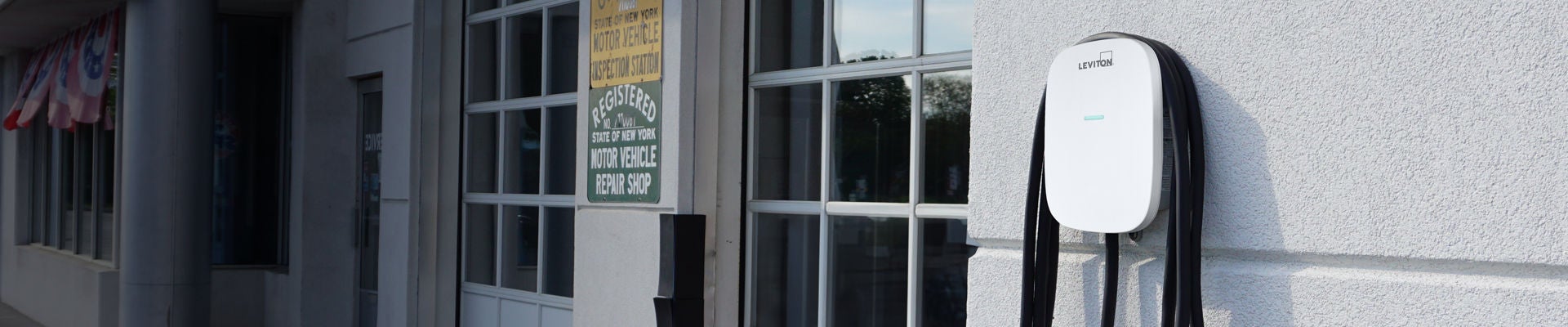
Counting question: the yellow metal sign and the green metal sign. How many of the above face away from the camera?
0

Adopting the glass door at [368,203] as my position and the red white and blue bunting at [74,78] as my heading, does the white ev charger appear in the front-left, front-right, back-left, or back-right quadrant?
back-left

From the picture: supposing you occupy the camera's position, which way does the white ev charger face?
facing the viewer and to the left of the viewer

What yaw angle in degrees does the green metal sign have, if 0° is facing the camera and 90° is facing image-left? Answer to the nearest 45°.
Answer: approximately 45°

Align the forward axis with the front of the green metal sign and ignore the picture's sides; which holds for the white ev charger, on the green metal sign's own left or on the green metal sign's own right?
on the green metal sign's own left

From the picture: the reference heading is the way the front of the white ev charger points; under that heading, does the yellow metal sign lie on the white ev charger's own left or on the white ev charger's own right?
on the white ev charger's own right

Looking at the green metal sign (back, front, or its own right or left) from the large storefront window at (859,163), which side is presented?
left

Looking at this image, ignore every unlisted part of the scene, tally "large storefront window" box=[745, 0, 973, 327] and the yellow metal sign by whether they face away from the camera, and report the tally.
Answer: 0

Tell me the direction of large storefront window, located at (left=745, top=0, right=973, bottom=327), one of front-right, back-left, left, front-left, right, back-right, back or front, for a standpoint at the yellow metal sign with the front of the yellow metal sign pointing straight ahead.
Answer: left

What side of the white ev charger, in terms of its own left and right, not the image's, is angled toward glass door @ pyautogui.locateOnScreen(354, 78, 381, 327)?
right
